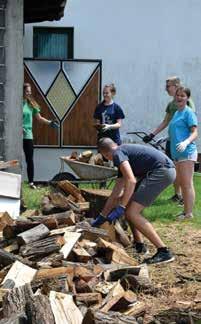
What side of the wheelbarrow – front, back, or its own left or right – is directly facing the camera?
left

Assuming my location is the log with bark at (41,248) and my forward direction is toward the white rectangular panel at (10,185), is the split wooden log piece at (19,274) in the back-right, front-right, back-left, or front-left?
back-left

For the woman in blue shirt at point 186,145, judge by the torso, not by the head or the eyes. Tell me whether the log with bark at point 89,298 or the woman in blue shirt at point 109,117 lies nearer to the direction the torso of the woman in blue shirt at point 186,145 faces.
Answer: the log with bark

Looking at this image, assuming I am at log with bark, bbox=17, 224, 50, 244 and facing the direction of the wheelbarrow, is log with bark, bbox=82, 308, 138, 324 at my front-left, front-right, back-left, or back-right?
back-right

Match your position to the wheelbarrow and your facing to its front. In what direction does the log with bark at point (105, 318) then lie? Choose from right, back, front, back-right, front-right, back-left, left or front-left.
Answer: left

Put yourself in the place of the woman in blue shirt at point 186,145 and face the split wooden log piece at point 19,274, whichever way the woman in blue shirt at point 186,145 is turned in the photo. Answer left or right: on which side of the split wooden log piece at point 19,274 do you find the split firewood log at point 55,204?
right

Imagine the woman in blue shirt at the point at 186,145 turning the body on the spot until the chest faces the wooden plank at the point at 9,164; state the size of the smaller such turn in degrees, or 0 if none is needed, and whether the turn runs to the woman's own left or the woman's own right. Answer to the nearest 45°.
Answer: approximately 45° to the woman's own right

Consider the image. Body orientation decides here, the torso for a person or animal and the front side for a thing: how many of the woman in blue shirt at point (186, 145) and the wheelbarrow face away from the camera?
0

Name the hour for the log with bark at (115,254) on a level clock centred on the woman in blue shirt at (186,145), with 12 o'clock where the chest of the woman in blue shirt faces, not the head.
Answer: The log with bark is roughly at 11 o'clock from the woman in blue shirt.

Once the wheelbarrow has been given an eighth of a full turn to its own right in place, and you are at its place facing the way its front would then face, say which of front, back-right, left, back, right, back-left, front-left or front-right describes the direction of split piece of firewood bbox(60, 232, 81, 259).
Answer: back-left

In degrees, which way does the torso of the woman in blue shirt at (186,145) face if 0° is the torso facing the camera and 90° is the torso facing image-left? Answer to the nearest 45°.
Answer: approximately 45°

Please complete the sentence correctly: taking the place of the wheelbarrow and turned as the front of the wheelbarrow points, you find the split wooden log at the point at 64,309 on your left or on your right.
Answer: on your left
